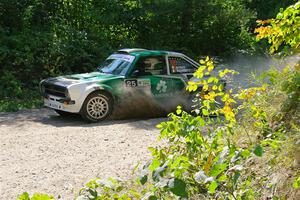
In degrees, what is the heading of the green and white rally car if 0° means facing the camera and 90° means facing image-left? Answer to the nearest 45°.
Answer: approximately 45°
